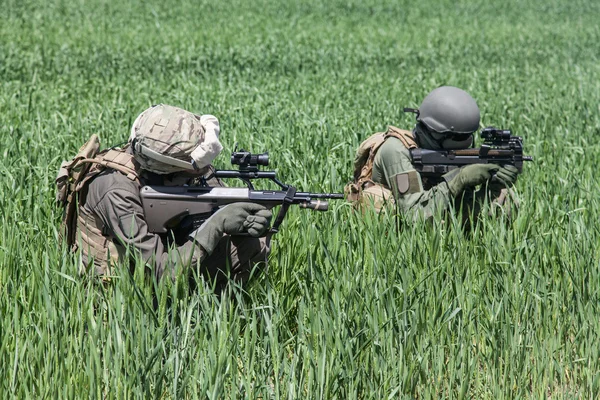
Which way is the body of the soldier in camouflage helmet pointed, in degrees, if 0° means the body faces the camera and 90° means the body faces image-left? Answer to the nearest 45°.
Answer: approximately 270°

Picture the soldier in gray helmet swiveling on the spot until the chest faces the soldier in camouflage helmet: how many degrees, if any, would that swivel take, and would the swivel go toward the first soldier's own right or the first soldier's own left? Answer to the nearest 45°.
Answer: approximately 135° to the first soldier's own right

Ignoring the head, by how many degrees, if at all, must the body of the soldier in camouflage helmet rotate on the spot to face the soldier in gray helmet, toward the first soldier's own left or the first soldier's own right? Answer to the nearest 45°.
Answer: approximately 45° to the first soldier's own left

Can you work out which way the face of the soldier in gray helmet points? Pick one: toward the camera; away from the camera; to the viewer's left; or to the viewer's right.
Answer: to the viewer's right

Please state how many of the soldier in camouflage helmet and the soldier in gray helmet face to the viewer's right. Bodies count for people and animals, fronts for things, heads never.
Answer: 2

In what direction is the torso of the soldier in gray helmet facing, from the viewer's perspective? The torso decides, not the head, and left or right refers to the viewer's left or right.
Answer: facing to the right of the viewer
